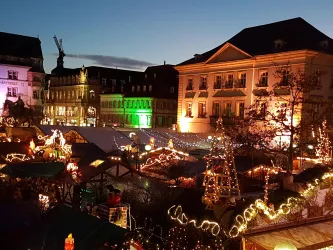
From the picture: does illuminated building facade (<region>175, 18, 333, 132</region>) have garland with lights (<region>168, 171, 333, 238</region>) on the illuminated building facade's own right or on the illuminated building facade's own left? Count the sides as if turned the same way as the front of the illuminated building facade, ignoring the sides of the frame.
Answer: on the illuminated building facade's own left

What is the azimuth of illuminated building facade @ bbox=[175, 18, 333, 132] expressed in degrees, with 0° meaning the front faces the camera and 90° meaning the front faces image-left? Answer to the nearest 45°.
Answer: approximately 45°

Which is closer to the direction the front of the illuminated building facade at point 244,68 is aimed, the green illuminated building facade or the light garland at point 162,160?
the light garland

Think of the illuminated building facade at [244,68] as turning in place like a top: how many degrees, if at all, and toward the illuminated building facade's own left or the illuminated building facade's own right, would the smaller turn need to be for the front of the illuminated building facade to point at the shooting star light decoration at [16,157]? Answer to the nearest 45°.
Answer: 0° — it already faces it

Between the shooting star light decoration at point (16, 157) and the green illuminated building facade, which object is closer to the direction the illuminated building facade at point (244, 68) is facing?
the shooting star light decoration

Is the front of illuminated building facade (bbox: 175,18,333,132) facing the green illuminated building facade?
no

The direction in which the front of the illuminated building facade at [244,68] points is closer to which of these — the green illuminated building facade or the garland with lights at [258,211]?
the garland with lights

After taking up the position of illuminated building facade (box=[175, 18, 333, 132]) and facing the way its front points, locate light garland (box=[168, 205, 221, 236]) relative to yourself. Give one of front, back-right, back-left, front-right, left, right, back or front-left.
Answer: front-left

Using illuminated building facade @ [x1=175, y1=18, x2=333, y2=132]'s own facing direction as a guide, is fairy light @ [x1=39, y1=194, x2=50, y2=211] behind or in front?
in front
